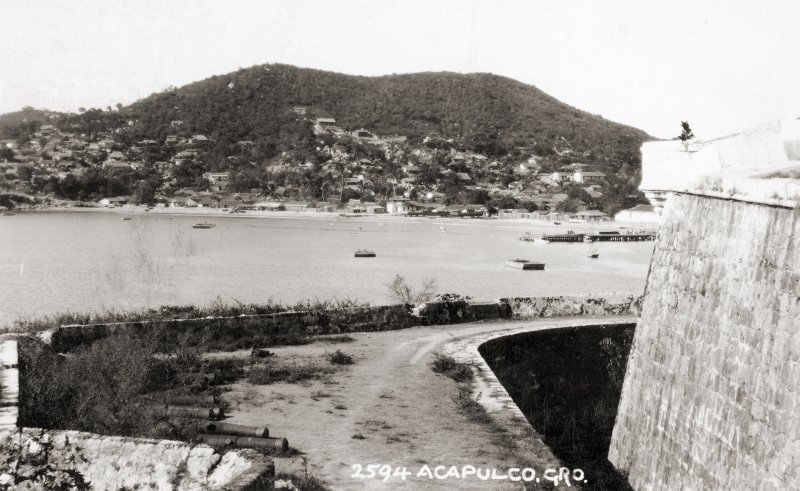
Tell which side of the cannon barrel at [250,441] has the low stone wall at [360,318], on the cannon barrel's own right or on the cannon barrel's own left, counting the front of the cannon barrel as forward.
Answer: on the cannon barrel's own left

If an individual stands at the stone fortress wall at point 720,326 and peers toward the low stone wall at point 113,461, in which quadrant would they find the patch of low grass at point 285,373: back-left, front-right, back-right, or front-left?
front-right

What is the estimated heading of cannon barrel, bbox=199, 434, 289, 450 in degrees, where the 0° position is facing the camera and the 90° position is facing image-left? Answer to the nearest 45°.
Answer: approximately 270°

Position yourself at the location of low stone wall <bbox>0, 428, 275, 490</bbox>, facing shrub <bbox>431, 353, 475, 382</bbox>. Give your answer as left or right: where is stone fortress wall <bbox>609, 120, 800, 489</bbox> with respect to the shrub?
right

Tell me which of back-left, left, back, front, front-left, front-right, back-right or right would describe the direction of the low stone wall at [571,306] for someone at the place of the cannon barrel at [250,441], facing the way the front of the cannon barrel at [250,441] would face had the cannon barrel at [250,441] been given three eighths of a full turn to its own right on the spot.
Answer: back

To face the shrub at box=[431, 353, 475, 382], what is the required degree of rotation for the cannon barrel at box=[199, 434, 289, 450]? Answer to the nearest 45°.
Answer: approximately 45° to its left

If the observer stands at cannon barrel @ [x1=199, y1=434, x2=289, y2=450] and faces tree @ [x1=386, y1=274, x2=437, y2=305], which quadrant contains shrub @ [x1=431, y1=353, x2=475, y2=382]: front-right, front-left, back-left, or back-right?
front-right

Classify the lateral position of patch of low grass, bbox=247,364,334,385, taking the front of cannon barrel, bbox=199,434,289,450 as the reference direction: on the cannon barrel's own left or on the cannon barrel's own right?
on the cannon barrel's own left

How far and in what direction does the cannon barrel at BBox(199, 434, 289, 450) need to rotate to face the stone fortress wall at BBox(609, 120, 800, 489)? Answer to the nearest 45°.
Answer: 0° — it already faces it
